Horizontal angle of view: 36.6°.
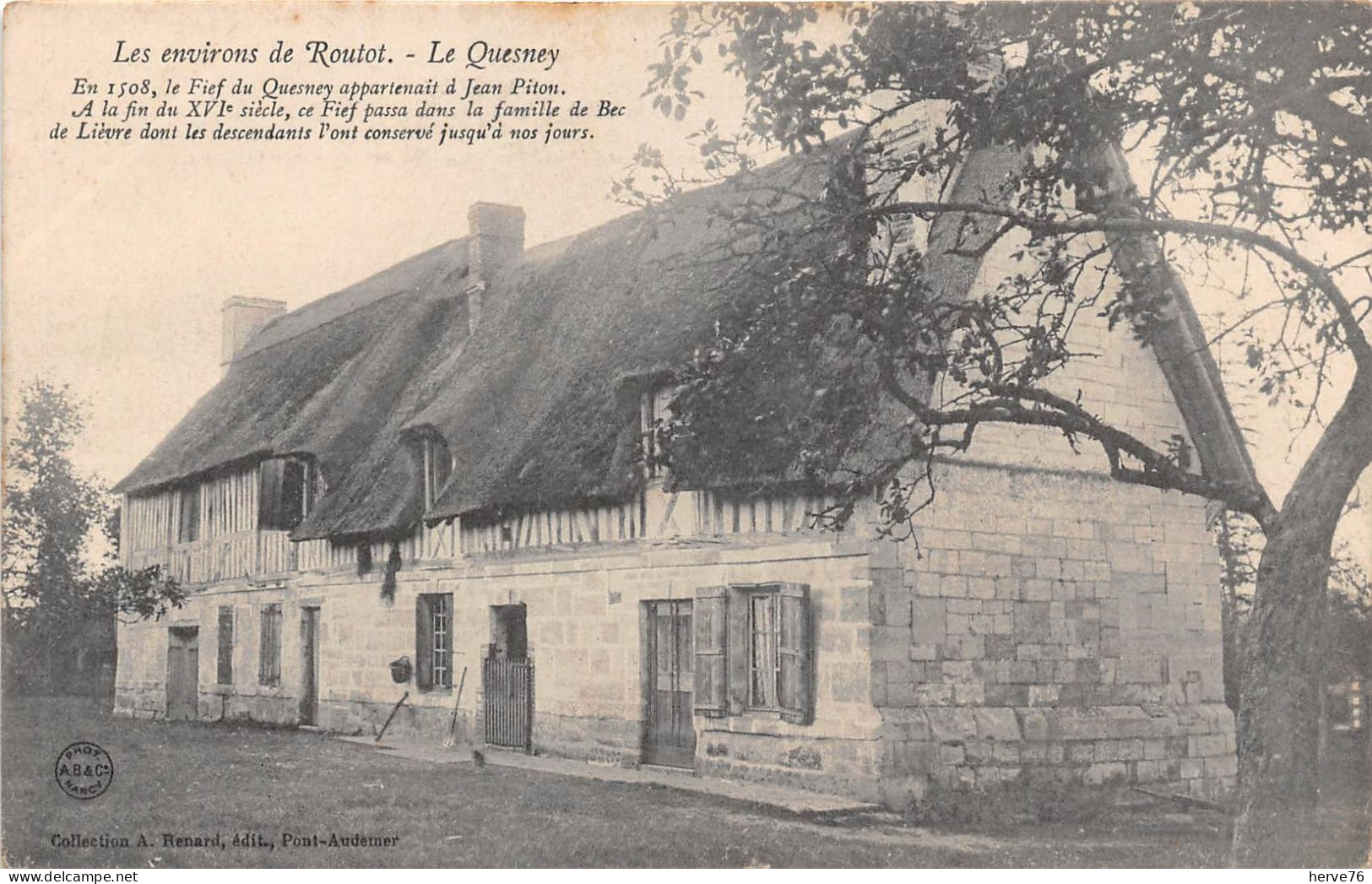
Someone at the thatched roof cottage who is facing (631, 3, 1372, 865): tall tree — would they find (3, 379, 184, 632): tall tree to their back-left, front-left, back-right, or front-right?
back-right

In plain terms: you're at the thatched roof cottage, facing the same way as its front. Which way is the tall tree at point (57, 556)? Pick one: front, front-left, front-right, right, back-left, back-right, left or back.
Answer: right

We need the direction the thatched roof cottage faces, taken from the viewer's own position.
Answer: facing the viewer and to the left of the viewer

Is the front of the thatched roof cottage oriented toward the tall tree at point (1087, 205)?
no
